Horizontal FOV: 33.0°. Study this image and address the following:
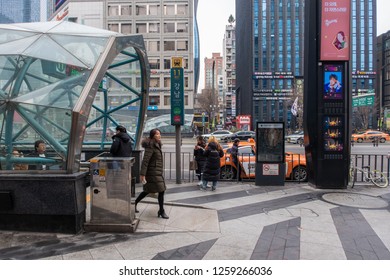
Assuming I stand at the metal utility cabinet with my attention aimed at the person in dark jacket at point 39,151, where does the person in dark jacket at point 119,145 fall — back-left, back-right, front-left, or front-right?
front-right

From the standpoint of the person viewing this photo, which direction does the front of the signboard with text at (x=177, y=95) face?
facing the viewer

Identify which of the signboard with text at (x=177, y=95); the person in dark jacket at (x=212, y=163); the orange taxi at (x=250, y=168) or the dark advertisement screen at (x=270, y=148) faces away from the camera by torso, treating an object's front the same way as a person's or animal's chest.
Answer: the person in dark jacket

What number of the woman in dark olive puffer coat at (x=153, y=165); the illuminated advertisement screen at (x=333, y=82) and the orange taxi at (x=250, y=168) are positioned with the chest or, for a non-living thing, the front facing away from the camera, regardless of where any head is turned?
0

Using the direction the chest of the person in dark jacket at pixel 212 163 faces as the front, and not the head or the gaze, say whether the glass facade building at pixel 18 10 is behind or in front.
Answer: in front

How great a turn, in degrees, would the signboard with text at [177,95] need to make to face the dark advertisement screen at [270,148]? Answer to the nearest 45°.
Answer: approximately 90° to its left

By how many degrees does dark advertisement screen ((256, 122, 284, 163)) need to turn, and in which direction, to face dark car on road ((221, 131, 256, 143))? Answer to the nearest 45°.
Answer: approximately 180°

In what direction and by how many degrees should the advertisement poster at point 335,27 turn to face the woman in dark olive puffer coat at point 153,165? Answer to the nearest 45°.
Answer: approximately 45° to its right
